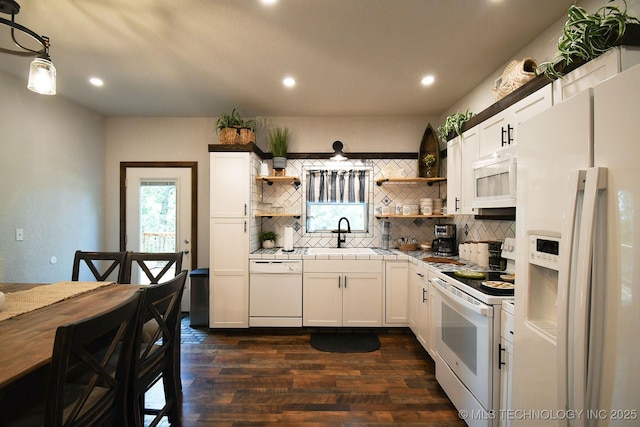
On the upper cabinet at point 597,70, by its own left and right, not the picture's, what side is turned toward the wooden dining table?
front

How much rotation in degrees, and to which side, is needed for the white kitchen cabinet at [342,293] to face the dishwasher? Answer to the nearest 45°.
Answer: approximately 90° to its right

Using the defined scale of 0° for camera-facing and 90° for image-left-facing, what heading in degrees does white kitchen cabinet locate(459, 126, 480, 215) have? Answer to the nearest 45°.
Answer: approximately 45°

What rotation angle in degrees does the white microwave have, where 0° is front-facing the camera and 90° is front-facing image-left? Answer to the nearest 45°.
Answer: approximately 45°

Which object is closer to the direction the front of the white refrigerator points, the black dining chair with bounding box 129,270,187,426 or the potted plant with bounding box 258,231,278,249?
the black dining chair

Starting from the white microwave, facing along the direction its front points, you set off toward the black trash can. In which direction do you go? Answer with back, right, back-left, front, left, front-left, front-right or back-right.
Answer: front-right

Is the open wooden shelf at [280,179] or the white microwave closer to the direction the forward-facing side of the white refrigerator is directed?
the open wooden shelf

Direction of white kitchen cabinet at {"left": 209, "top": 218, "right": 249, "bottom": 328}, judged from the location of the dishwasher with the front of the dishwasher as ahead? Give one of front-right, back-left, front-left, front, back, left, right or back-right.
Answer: right

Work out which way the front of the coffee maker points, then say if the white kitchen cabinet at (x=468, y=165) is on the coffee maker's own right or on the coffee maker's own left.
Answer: on the coffee maker's own left

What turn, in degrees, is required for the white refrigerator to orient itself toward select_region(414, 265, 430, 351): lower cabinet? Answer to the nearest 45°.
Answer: approximately 90° to its right

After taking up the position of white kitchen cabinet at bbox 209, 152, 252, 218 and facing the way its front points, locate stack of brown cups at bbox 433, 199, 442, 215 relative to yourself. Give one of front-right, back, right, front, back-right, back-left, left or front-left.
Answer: left
